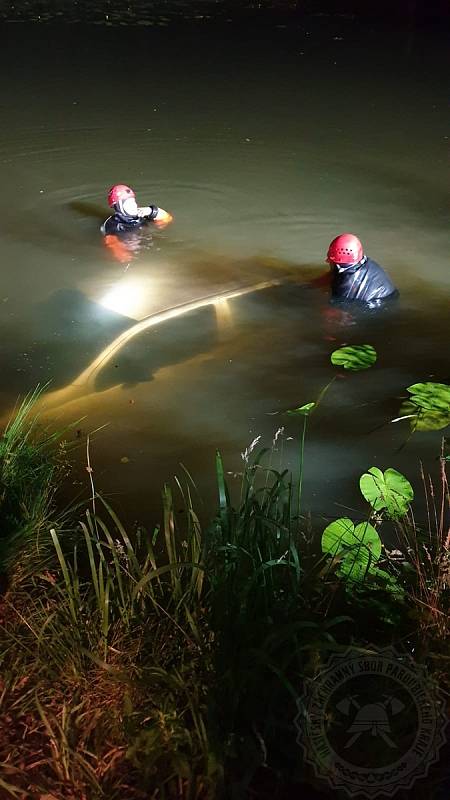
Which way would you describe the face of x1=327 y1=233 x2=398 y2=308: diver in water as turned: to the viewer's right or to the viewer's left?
to the viewer's left

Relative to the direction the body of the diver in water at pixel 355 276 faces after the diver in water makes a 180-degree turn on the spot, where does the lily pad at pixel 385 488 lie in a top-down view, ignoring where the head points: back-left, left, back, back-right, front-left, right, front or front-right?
back-right

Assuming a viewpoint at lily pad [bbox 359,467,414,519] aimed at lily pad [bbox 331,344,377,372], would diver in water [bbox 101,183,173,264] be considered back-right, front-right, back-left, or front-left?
front-left

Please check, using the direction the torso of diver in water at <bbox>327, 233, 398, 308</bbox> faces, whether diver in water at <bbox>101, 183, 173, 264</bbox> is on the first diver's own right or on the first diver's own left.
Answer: on the first diver's own right

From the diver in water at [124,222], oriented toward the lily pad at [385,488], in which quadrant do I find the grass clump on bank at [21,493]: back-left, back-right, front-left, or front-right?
front-right

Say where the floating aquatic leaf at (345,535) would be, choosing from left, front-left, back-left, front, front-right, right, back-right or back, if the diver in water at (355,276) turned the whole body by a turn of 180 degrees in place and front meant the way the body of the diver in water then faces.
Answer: back-right

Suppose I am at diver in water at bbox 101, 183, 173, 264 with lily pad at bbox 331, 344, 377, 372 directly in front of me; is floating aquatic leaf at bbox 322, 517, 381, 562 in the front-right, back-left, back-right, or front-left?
front-right

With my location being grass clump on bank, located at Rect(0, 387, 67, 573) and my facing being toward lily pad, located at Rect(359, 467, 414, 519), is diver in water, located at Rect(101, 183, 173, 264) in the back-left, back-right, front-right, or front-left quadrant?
front-left
